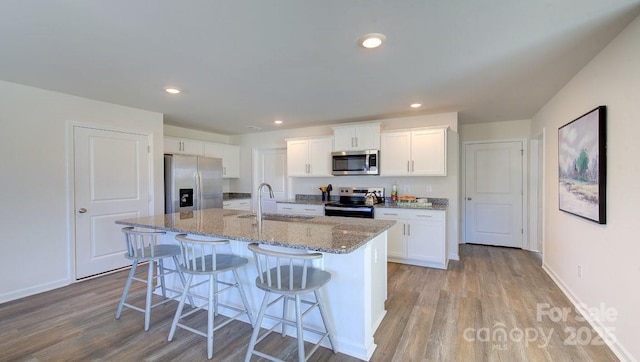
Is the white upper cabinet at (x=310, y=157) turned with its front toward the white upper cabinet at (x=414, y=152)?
no

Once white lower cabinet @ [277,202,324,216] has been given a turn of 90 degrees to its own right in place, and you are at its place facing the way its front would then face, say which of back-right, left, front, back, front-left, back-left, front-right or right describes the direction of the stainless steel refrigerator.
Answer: front

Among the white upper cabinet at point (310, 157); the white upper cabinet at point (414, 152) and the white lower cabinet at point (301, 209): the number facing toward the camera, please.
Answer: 3

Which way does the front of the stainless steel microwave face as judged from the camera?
facing the viewer

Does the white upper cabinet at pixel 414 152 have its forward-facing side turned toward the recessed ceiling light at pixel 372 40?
yes

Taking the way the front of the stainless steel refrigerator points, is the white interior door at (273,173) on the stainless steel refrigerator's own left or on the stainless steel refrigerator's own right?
on the stainless steel refrigerator's own left

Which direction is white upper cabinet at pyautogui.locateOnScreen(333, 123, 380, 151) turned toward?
toward the camera

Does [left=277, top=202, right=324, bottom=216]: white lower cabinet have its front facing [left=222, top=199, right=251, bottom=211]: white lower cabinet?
no

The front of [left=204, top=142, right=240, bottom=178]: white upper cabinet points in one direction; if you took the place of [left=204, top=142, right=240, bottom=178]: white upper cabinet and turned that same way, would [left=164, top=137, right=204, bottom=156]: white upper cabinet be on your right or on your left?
on your right

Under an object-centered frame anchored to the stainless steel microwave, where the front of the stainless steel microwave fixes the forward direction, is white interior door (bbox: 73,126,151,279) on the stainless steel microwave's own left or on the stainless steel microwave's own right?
on the stainless steel microwave's own right

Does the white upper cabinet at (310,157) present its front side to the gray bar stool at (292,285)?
yes

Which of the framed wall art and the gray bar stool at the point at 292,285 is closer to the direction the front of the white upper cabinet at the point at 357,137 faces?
the gray bar stool
